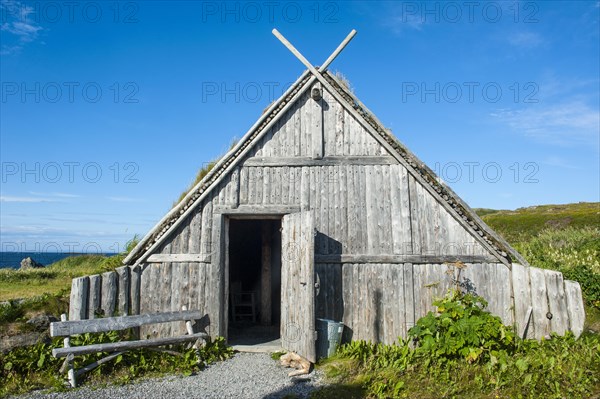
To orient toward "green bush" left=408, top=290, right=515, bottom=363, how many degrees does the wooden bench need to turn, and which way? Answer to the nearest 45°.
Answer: approximately 45° to its left

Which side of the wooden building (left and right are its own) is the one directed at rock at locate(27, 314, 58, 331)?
right

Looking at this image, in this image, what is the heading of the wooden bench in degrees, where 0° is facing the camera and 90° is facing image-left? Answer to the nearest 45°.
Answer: approximately 315°

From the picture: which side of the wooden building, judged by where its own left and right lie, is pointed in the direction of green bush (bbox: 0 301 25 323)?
right

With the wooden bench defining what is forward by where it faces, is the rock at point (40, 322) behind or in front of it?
behind

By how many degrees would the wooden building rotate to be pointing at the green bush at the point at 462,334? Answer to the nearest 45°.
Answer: approximately 45° to its left

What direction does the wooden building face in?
toward the camera

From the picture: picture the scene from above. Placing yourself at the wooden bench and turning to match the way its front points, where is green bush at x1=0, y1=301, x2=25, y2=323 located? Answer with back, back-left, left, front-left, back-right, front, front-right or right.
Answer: back

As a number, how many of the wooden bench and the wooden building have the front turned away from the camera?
0
